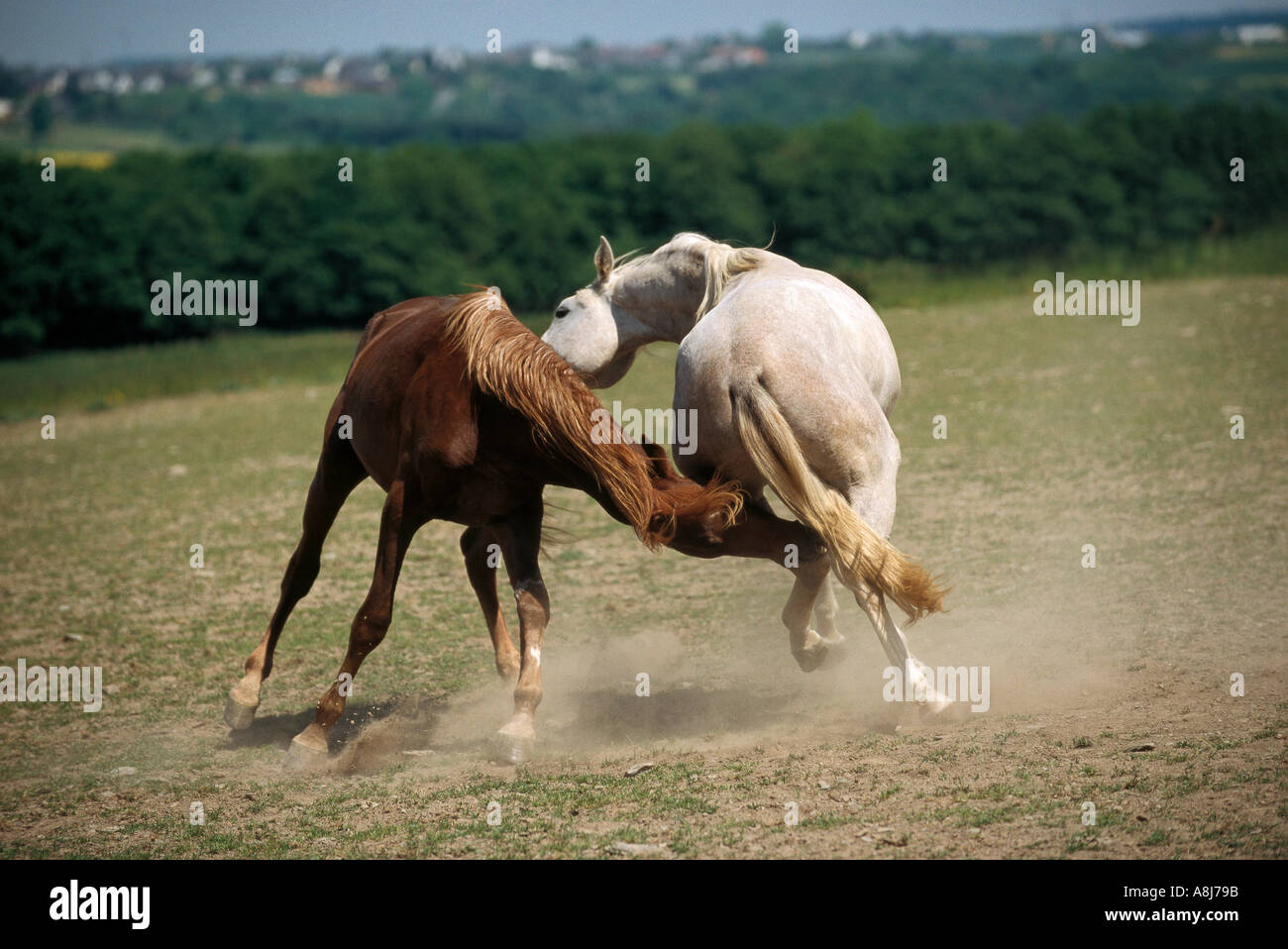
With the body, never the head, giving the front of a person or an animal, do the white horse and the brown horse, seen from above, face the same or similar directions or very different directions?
very different directions

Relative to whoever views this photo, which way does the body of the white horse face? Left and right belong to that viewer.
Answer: facing away from the viewer and to the left of the viewer

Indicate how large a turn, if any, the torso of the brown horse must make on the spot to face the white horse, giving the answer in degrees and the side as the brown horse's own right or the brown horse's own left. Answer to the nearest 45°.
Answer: approximately 45° to the brown horse's own left

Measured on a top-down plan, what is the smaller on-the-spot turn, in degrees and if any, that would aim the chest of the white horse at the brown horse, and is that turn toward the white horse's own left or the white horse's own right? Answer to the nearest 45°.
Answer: approximately 45° to the white horse's own left
